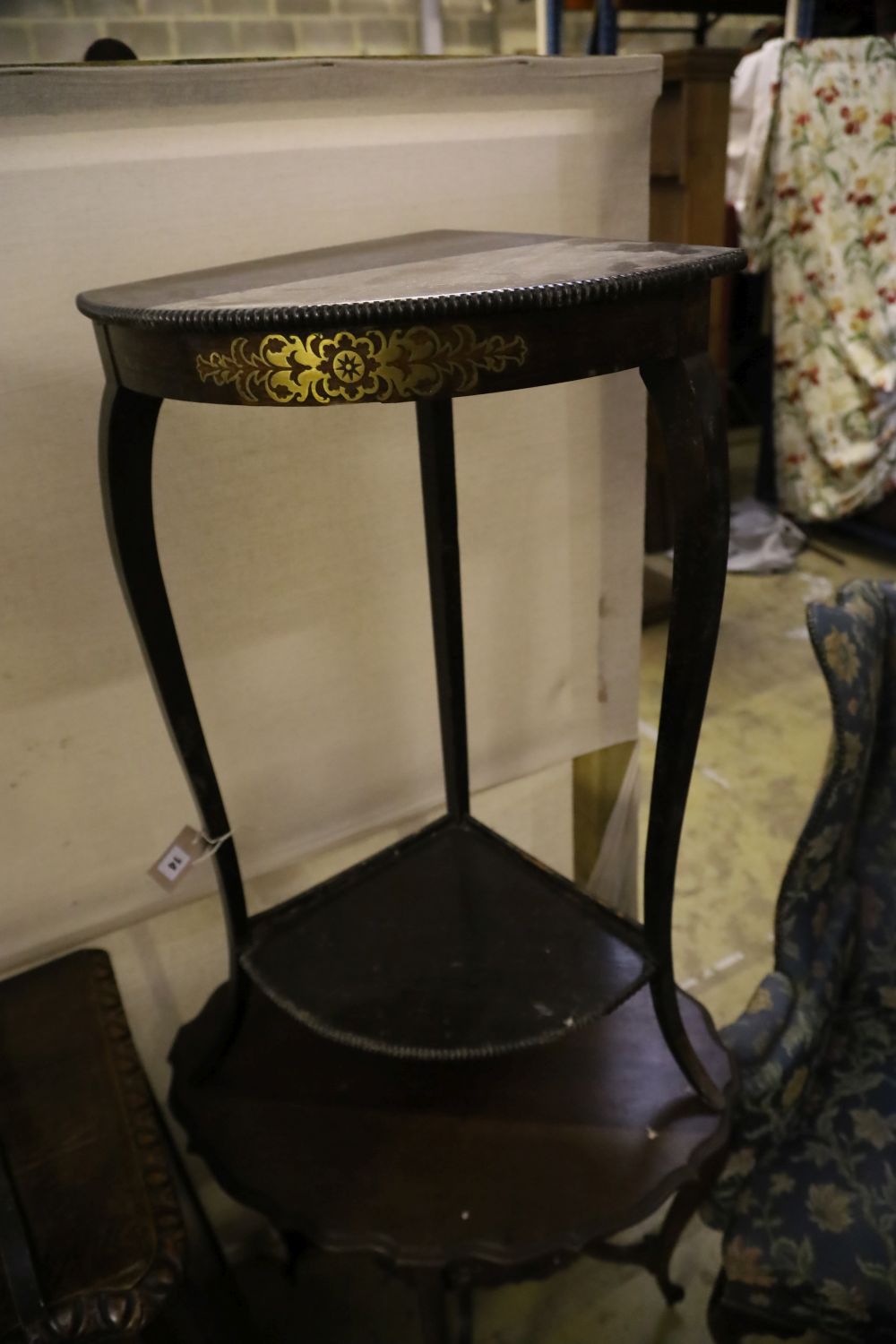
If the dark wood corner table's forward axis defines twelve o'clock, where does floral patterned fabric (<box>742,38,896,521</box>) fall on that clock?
The floral patterned fabric is roughly at 7 o'clock from the dark wood corner table.

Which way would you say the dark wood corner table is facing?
toward the camera
